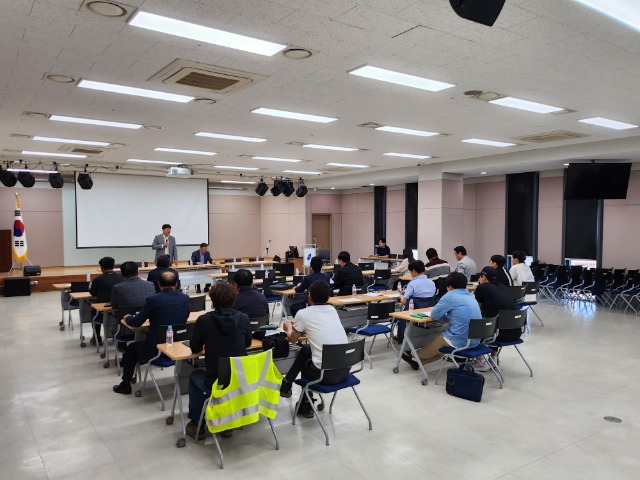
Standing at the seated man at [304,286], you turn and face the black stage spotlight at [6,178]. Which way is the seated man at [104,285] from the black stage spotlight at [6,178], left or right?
left

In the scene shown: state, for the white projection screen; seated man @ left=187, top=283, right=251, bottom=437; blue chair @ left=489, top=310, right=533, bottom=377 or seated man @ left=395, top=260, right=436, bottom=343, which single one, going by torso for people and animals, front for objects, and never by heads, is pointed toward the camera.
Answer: the white projection screen

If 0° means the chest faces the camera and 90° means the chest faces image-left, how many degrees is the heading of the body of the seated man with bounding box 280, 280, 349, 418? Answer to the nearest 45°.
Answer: approximately 135°

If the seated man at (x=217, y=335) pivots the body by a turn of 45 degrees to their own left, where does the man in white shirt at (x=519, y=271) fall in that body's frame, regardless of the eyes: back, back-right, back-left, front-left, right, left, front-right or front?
back-right

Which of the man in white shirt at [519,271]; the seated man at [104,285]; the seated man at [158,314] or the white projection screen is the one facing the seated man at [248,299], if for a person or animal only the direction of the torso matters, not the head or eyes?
the white projection screen

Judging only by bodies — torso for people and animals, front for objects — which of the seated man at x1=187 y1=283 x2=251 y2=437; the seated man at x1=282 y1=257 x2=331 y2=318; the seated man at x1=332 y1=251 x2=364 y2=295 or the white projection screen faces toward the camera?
the white projection screen

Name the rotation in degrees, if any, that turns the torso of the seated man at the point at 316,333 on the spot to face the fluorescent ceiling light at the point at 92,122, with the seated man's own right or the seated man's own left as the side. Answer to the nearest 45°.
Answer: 0° — they already face it

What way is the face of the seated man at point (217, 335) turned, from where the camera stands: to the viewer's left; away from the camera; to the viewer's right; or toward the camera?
away from the camera

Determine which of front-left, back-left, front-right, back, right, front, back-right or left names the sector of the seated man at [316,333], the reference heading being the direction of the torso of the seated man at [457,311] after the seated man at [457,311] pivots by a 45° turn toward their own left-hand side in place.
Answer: front-left

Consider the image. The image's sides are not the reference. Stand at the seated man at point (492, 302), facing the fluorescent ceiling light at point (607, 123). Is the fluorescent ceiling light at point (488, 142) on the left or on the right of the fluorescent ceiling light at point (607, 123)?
left
